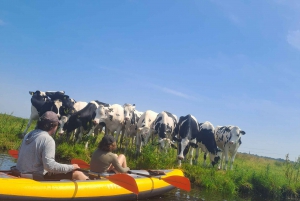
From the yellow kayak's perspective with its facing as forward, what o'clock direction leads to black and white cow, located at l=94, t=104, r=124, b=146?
The black and white cow is roughly at 9 o'clock from the yellow kayak.

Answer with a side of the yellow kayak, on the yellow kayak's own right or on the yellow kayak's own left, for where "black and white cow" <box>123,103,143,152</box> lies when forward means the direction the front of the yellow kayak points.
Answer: on the yellow kayak's own left

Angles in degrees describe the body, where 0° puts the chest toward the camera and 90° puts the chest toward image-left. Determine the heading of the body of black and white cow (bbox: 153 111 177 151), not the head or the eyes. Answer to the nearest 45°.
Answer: approximately 0°

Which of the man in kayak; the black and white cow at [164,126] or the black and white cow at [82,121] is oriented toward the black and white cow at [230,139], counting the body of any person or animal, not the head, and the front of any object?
the man in kayak

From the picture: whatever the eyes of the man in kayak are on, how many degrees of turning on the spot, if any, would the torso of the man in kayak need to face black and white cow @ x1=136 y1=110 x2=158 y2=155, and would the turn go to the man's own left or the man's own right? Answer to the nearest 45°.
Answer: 0° — they already face it

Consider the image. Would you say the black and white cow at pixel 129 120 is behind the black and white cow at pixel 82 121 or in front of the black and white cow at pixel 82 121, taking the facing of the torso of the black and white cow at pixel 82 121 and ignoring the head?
behind

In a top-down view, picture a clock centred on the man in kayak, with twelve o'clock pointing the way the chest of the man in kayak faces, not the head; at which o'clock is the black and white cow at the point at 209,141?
The black and white cow is roughly at 12 o'clock from the man in kayak.

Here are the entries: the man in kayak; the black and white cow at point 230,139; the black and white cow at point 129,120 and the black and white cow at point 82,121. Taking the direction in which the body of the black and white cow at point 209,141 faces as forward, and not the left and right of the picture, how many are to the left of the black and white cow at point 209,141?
1

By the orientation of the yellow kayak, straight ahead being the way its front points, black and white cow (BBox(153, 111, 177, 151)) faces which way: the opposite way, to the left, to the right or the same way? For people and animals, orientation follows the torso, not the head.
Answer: to the right

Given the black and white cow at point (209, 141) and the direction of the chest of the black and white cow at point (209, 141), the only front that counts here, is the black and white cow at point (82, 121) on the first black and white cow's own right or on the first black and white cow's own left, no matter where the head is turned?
on the first black and white cow's own right

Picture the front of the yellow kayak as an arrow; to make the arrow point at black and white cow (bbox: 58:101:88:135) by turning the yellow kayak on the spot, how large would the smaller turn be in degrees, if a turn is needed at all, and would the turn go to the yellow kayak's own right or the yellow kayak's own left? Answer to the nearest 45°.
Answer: approximately 90° to the yellow kayak's own left

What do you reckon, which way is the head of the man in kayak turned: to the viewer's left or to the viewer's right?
to the viewer's right

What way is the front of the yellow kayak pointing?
to the viewer's right

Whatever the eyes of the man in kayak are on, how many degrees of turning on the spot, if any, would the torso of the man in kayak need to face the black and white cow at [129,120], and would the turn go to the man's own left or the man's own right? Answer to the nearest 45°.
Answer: approximately 45° to the man's own left

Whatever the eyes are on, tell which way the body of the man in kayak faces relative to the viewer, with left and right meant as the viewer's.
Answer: facing away from the viewer and to the right of the viewer
